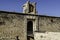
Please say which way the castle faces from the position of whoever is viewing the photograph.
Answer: facing the viewer and to the right of the viewer
